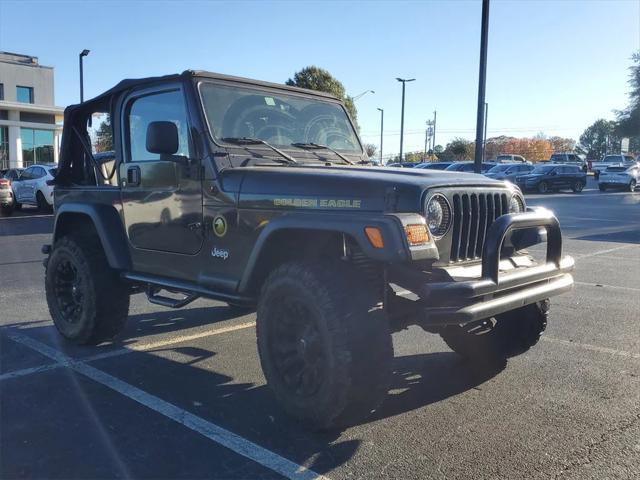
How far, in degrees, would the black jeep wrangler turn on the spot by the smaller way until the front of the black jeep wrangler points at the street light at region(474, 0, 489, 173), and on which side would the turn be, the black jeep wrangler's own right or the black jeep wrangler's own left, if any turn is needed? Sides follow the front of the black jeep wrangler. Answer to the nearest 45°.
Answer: approximately 135° to the black jeep wrangler's own left

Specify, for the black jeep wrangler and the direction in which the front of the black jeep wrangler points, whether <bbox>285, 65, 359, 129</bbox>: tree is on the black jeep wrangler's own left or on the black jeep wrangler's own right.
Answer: on the black jeep wrangler's own left

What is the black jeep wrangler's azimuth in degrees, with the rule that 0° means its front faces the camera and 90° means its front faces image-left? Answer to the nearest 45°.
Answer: approximately 315°

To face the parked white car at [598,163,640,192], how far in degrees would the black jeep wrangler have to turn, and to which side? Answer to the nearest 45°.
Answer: approximately 90° to its left

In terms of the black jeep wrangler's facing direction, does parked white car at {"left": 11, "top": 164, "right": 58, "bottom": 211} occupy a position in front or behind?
behind
